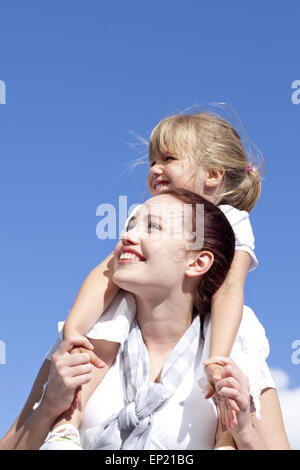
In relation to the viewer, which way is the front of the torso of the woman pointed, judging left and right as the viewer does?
facing the viewer and to the left of the viewer

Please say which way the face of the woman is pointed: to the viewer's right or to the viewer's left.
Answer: to the viewer's left
